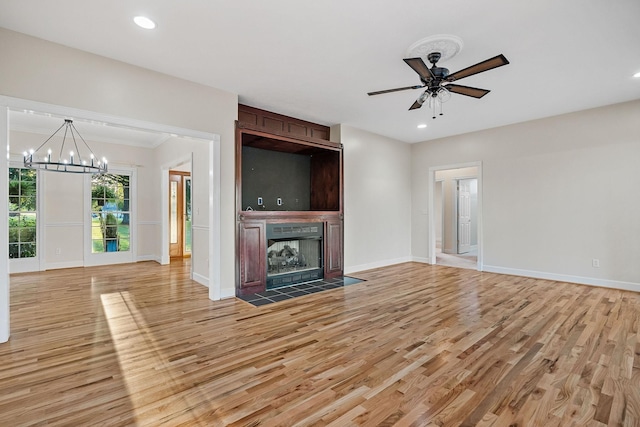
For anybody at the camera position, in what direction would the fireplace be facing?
facing the viewer and to the right of the viewer

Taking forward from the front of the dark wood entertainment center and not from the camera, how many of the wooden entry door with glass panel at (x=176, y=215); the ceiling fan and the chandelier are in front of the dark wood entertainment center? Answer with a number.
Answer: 1

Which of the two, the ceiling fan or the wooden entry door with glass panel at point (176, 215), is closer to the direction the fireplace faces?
the ceiling fan

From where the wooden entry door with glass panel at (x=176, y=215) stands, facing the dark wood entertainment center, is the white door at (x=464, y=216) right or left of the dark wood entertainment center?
left

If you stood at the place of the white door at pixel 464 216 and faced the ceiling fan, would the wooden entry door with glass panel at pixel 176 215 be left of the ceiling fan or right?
right

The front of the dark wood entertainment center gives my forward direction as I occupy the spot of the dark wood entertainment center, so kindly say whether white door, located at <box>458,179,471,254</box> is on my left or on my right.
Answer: on my left

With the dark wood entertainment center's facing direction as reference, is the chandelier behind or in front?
behind

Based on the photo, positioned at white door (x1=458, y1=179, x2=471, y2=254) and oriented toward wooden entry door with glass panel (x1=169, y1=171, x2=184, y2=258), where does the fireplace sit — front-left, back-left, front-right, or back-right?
front-left

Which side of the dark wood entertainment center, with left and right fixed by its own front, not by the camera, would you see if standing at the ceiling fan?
front

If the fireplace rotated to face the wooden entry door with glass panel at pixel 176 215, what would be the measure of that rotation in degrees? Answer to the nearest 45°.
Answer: approximately 180°

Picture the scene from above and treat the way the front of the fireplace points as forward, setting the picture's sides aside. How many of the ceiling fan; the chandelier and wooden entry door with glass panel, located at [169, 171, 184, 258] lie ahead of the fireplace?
1

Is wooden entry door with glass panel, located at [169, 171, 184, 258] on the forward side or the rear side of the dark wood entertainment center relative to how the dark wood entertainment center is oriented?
on the rear side

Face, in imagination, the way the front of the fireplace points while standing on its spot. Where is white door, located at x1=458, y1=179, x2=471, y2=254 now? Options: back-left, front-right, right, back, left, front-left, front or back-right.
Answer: left
